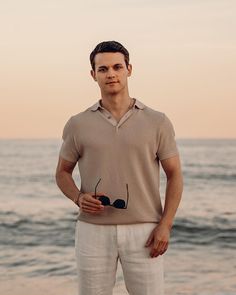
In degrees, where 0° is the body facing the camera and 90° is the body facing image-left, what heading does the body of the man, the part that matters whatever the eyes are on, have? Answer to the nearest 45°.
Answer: approximately 0°
